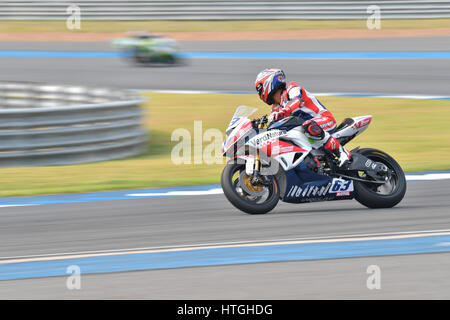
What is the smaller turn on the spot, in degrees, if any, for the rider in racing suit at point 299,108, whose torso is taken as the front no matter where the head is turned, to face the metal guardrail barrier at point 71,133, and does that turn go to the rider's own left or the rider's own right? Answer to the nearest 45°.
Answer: approximately 45° to the rider's own right

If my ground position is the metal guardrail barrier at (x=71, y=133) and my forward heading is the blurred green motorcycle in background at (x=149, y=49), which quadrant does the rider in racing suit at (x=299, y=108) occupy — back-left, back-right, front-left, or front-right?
back-right

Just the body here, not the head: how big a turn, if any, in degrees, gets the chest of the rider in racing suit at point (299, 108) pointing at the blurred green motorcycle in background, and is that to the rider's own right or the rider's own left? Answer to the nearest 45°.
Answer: approximately 90° to the rider's own right

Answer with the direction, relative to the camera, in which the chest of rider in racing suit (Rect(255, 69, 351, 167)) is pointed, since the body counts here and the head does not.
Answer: to the viewer's left
